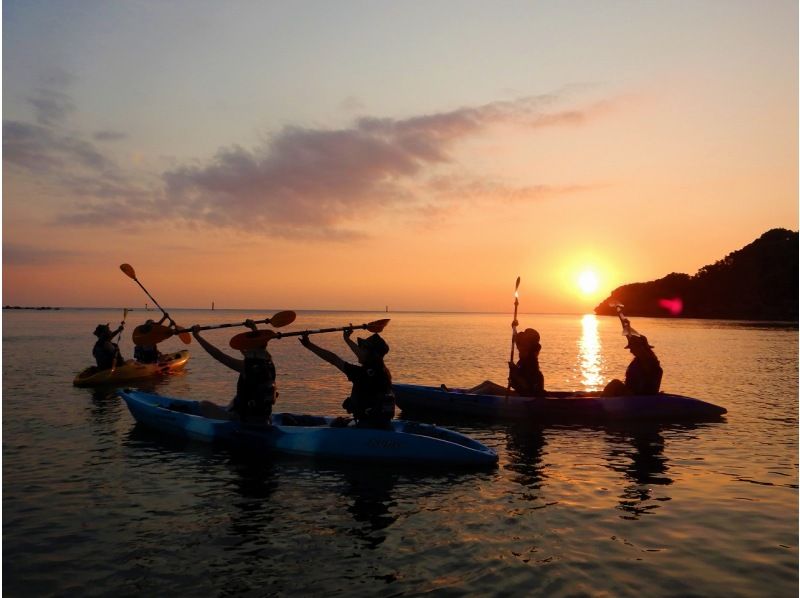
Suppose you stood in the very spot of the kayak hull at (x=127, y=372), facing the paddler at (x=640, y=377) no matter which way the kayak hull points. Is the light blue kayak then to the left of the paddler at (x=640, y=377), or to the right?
right

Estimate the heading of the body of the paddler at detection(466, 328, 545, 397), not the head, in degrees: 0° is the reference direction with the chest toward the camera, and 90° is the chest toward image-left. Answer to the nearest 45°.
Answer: approximately 90°

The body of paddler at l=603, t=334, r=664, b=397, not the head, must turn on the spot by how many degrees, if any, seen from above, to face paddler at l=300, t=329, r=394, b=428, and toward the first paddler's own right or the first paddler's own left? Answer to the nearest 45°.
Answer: approximately 45° to the first paddler's own left

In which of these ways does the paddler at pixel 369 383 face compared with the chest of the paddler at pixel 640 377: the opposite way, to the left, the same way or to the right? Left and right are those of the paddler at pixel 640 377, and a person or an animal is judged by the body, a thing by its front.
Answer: the same way

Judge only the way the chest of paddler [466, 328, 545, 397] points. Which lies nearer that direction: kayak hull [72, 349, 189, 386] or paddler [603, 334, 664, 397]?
the kayak hull

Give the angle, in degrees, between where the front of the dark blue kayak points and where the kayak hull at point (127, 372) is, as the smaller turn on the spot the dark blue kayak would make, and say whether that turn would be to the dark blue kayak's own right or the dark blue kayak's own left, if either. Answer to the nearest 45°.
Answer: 0° — it already faces it

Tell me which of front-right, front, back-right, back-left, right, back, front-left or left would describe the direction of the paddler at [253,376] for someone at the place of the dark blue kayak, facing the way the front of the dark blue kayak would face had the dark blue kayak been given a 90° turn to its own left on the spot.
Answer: front-right

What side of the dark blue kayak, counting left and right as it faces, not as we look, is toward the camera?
left

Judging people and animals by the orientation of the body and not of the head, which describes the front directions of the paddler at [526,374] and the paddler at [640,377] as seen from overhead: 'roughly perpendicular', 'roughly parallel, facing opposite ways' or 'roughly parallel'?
roughly parallel

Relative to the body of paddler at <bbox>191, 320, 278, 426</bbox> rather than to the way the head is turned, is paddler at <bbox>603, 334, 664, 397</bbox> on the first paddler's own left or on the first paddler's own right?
on the first paddler's own right

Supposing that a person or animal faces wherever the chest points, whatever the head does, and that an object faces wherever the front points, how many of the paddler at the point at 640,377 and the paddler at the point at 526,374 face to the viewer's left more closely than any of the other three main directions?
2

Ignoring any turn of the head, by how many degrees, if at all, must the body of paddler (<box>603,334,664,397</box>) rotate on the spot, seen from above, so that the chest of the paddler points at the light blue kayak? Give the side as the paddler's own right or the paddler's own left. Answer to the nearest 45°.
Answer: approximately 45° to the paddler's own left

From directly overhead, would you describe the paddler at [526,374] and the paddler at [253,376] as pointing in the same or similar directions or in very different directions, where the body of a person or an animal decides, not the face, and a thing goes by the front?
same or similar directions

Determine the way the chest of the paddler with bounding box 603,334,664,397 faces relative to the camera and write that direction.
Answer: to the viewer's left

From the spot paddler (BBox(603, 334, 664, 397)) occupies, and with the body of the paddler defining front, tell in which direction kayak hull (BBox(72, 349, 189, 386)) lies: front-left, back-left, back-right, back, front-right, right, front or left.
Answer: front
